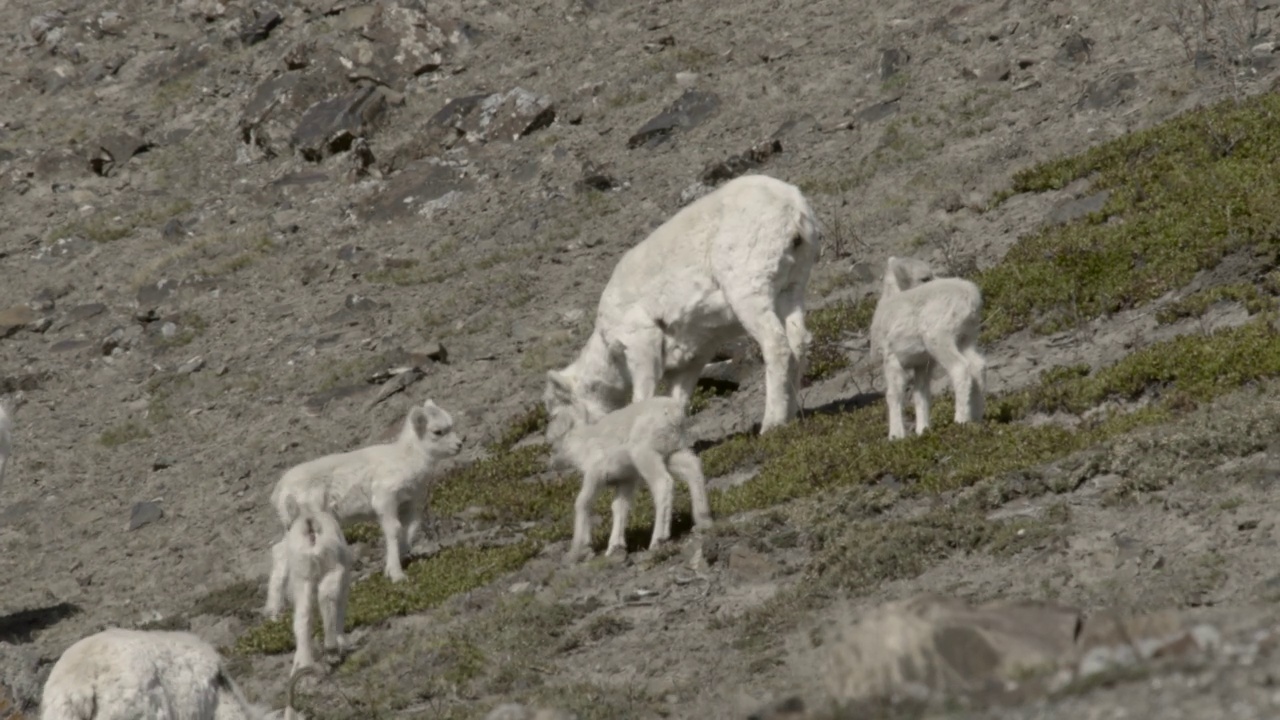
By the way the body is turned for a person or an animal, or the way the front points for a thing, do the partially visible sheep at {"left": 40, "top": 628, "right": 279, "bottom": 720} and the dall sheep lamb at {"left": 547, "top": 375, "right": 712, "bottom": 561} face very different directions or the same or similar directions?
very different directions

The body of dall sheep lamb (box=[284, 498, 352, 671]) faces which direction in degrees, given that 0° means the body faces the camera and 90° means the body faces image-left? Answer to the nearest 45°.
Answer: approximately 180°

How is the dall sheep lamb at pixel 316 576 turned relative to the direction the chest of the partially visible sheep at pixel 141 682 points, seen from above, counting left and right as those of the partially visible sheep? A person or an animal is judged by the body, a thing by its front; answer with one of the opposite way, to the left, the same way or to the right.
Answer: to the left

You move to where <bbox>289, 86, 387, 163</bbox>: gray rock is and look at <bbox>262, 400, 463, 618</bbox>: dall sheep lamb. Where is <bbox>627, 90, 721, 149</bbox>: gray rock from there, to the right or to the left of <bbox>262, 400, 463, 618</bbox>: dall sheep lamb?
left

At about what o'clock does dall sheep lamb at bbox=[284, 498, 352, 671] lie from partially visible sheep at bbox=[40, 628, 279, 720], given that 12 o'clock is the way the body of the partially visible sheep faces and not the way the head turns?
The dall sheep lamb is roughly at 10 o'clock from the partially visible sheep.

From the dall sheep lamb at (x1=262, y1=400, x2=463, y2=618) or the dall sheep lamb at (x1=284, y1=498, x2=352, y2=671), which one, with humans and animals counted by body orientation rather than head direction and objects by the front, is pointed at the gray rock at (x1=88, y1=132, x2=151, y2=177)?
the dall sheep lamb at (x1=284, y1=498, x2=352, y2=671)

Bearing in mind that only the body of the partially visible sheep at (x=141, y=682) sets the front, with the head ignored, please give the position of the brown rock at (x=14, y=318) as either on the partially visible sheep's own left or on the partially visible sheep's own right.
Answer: on the partially visible sheep's own left

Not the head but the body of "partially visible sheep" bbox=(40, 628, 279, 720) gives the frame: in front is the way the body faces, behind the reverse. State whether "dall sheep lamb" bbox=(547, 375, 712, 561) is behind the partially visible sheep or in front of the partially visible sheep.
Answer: in front

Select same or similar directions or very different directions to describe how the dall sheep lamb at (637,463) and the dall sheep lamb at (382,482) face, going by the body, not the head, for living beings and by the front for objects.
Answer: very different directions

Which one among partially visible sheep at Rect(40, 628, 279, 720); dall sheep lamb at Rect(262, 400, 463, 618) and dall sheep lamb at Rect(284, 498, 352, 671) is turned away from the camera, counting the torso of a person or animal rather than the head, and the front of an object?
dall sheep lamb at Rect(284, 498, 352, 671)

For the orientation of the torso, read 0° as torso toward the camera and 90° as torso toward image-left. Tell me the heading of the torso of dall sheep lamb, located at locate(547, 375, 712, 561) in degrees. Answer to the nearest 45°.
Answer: approximately 90°

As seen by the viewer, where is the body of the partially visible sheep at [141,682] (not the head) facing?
to the viewer's right

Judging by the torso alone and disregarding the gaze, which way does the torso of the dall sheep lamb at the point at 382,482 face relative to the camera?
to the viewer's right

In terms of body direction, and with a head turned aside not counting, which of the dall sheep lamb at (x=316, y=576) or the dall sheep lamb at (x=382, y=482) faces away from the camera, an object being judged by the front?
the dall sheep lamb at (x=316, y=576)
